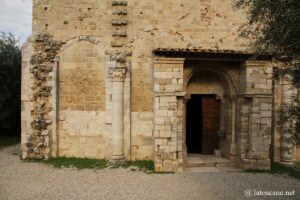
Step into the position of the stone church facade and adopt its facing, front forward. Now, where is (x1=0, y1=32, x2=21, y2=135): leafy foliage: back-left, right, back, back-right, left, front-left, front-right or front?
back-right

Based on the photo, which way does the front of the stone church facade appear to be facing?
toward the camera

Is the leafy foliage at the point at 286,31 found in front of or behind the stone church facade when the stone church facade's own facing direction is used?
in front
